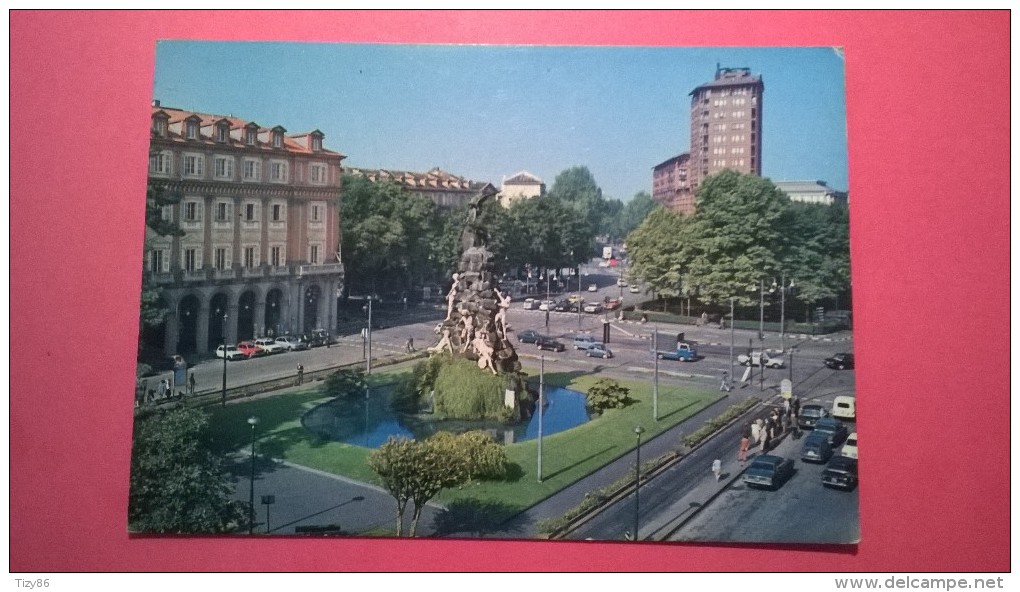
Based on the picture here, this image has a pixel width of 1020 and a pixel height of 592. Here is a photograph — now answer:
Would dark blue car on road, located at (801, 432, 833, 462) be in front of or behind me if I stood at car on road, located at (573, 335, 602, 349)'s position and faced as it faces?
in front

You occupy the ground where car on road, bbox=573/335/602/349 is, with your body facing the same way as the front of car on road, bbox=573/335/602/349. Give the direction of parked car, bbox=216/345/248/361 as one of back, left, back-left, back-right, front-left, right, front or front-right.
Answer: back

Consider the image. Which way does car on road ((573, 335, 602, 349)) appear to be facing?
to the viewer's right

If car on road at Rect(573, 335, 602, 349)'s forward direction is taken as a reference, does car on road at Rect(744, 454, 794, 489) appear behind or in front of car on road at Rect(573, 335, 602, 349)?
in front

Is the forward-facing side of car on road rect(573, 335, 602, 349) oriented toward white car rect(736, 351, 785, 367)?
yes

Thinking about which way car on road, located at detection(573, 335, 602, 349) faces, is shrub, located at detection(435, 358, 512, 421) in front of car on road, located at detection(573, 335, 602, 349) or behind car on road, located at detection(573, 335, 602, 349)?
behind
